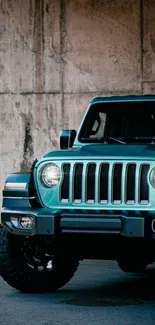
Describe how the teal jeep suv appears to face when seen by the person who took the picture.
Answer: facing the viewer and to the left of the viewer
